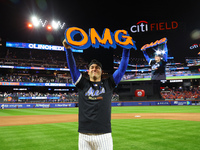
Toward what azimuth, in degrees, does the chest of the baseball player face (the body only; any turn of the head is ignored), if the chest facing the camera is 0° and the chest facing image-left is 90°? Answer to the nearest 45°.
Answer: approximately 0°
